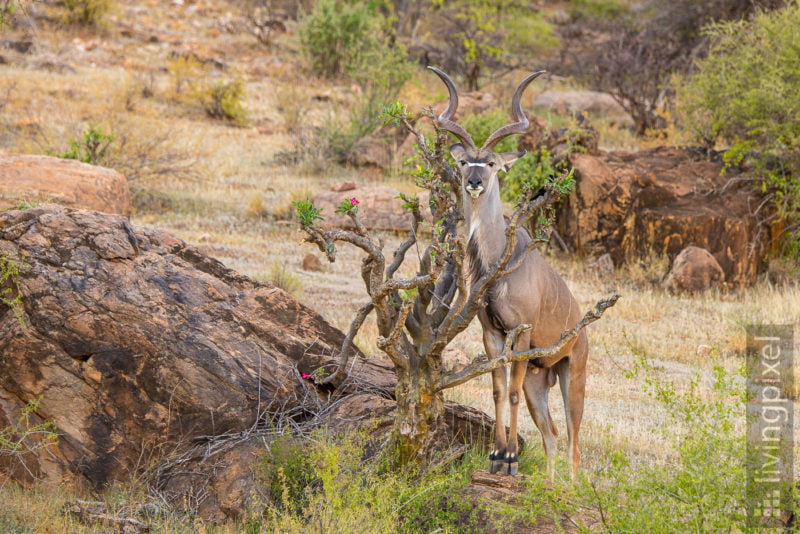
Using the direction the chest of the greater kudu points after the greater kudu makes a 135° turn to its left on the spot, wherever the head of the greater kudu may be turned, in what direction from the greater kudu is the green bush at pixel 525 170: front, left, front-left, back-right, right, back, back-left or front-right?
left

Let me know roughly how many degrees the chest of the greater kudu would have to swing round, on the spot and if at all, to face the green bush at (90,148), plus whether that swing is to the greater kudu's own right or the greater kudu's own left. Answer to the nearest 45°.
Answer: approximately 90° to the greater kudu's own right

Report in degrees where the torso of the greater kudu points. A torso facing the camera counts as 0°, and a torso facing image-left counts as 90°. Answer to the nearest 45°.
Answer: approximately 45°

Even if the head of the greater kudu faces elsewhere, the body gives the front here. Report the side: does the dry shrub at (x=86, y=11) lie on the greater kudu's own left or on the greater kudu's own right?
on the greater kudu's own right

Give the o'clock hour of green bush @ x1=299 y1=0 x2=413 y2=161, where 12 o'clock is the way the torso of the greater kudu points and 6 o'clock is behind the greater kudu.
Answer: The green bush is roughly at 4 o'clock from the greater kudu.

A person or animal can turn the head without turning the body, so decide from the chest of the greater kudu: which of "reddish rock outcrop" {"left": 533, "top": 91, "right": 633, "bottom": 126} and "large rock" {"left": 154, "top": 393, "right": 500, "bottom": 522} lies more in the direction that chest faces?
the large rock

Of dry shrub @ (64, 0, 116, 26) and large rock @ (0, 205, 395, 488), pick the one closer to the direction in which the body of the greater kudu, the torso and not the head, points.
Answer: the large rock

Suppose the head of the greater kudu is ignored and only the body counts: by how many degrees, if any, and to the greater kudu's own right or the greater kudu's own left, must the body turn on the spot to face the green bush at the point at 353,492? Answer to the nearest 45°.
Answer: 0° — it already faces it

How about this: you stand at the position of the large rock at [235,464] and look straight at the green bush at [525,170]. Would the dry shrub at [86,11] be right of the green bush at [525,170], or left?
left

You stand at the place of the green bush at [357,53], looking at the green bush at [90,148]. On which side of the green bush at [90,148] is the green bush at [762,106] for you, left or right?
left

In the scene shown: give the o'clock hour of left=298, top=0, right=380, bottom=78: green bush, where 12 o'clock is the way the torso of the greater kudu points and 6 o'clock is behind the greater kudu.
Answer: The green bush is roughly at 4 o'clock from the greater kudu.
